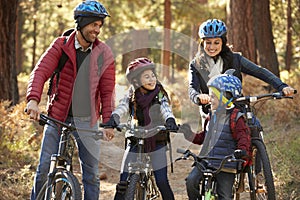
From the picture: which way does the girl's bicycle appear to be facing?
toward the camera

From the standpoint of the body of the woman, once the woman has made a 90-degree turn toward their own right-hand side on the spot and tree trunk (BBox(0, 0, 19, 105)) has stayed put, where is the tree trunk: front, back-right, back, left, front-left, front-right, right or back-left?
front-right

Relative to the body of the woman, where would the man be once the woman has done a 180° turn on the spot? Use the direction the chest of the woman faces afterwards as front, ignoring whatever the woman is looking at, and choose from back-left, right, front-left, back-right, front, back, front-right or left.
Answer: back-left

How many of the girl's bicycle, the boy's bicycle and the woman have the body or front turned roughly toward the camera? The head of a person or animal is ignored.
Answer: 3

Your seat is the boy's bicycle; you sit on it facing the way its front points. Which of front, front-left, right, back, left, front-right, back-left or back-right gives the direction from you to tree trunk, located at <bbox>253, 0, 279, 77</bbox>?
back

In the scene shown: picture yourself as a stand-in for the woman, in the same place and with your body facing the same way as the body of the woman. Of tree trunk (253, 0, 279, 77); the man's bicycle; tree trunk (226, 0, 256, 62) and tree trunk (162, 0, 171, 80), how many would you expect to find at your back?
3

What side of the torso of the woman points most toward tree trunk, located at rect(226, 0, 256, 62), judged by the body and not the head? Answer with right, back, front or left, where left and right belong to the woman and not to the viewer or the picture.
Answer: back

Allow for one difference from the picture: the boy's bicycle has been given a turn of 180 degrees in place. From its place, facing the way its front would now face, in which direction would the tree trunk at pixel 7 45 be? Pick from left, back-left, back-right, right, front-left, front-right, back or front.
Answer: front-left

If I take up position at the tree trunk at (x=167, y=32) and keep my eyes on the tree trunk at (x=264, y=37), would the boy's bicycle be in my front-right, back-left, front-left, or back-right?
front-right

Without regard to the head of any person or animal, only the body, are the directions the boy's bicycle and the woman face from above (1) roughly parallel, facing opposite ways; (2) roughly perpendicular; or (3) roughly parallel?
roughly parallel

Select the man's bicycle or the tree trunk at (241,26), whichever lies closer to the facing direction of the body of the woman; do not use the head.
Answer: the man's bicycle

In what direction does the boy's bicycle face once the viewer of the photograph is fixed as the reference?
facing the viewer

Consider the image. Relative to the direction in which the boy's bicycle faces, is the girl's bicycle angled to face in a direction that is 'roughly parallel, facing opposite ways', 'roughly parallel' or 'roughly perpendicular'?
roughly parallel

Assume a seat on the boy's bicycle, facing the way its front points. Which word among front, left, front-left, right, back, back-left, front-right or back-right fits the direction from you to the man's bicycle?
right
